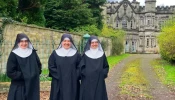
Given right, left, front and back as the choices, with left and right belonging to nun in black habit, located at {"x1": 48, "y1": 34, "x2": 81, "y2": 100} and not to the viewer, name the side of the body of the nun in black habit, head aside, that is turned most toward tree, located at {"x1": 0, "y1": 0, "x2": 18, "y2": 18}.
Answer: back

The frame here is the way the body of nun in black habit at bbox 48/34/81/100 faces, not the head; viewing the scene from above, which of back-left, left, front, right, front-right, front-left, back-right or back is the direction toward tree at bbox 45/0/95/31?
back

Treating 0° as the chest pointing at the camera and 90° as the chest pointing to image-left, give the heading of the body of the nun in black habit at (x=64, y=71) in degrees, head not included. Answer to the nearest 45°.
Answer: approximately 0°

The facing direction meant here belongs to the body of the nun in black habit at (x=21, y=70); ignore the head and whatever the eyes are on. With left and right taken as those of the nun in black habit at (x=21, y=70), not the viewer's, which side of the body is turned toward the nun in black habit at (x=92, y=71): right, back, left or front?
left

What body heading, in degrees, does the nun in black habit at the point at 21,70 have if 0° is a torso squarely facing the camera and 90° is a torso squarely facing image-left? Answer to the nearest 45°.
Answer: approximately 0°

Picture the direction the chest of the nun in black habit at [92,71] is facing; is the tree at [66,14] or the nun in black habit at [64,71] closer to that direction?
the nun in black habit

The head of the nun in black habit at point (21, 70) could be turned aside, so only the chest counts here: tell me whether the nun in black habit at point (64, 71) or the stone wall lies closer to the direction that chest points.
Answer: the nun in black habit

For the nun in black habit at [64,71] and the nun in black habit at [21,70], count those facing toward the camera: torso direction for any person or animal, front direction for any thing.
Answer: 2
